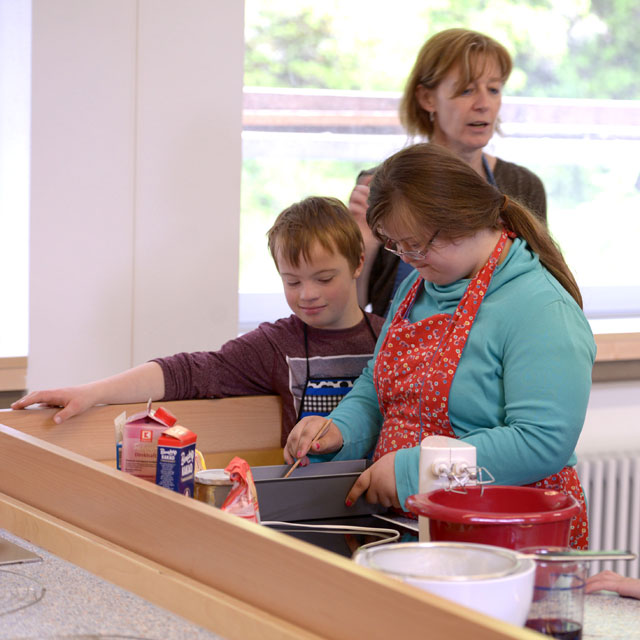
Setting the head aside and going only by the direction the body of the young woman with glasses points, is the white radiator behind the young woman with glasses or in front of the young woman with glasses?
behind

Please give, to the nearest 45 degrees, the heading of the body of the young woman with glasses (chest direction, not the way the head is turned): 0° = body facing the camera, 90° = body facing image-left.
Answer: approximately 45°

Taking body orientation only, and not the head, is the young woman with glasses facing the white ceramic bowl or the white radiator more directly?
the white ceramic bowl

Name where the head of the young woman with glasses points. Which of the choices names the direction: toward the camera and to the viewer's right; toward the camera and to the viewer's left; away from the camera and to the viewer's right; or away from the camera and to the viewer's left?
toward the camera and to the viewer's left

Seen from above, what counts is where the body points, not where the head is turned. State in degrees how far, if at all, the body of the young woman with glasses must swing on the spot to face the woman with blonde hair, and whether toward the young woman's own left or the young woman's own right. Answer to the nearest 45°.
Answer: approximately 135° to the young woman's own right
